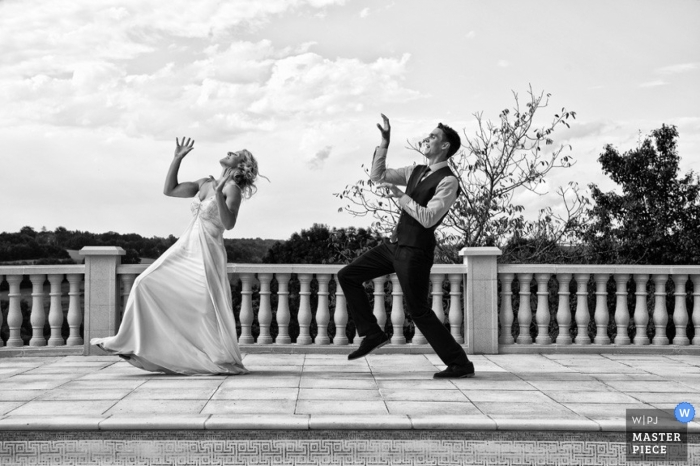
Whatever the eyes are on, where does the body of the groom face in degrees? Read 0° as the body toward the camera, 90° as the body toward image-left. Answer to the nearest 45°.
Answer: approximately 45°

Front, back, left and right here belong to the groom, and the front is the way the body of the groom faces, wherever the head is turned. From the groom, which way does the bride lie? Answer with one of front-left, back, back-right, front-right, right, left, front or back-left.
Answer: front-right

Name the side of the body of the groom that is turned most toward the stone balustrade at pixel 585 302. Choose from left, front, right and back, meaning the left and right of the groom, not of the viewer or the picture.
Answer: back

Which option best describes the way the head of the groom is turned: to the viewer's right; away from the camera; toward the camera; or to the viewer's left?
to the viewer's left
